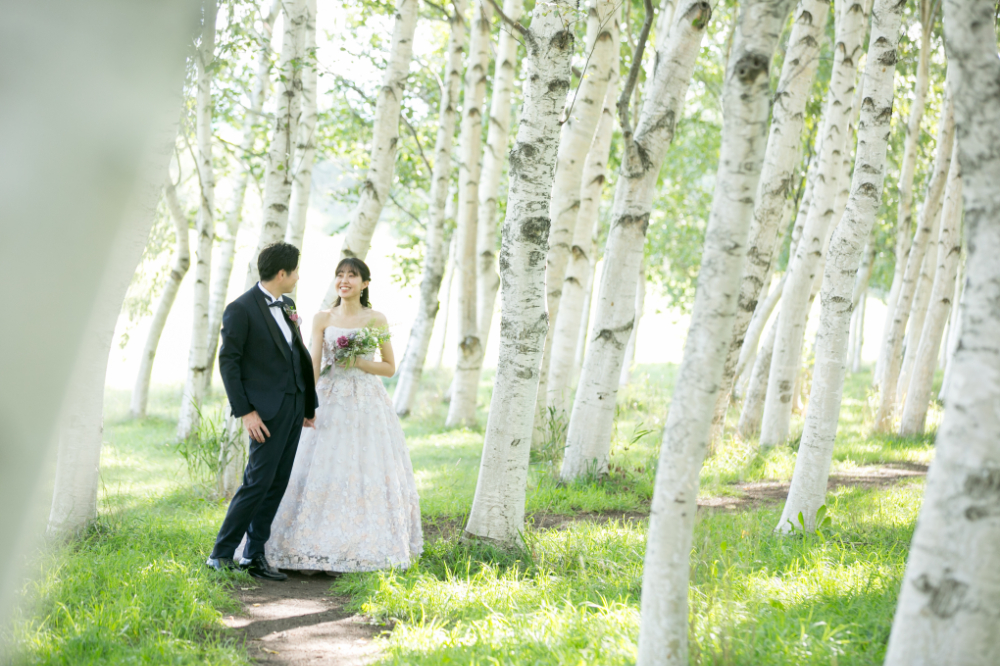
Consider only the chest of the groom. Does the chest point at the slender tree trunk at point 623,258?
no

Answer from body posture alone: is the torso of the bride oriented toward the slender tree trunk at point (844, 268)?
no

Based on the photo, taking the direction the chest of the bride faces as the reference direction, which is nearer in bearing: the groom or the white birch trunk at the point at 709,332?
the white birch trunk

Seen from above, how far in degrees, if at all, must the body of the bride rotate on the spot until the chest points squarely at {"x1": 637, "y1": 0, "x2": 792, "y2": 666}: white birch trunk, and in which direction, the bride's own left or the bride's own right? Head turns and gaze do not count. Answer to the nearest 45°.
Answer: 0° — they already face it

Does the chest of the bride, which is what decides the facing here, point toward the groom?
no

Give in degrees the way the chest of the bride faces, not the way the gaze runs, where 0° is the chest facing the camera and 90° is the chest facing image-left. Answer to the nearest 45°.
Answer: approximately 0°

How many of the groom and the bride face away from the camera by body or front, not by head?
0

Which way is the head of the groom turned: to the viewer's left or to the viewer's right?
to the viewer's right

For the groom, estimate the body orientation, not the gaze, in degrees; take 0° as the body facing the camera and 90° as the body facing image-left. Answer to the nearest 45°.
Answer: approximately 315°

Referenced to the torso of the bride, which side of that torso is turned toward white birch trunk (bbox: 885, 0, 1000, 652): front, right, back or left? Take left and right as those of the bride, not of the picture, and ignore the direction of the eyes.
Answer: front

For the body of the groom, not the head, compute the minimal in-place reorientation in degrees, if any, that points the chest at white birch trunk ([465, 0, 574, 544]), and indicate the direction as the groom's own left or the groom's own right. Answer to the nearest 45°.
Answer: approximately 45° to the groom's own left

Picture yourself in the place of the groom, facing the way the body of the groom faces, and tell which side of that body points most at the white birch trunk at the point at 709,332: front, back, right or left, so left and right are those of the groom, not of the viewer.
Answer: front
